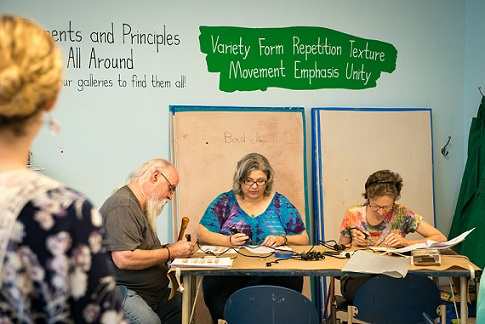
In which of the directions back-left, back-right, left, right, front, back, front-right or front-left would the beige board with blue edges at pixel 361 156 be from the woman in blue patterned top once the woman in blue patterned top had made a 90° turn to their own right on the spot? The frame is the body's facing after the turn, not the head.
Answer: back-right

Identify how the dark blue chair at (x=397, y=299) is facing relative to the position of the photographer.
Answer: facing away from the viewer

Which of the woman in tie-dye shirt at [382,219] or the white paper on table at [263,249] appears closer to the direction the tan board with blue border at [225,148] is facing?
the white paper on table

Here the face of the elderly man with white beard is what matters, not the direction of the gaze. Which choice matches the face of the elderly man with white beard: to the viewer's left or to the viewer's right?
to the viewer's right

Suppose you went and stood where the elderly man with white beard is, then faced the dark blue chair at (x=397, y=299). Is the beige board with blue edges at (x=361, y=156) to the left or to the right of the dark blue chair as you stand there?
left

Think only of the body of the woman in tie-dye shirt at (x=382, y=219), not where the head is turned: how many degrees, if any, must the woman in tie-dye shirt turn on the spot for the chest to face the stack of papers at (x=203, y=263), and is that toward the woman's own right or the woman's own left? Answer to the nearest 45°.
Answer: approximately 45° to the woman's own right

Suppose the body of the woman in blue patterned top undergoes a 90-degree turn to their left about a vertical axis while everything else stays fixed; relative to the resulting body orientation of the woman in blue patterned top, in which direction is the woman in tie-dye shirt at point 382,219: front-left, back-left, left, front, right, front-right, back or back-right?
front

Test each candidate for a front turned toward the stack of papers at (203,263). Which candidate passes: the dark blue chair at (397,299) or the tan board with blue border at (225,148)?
the tan board with blue border

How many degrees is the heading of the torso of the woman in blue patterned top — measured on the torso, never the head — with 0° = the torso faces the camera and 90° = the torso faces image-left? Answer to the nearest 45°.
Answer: approximately 0°
